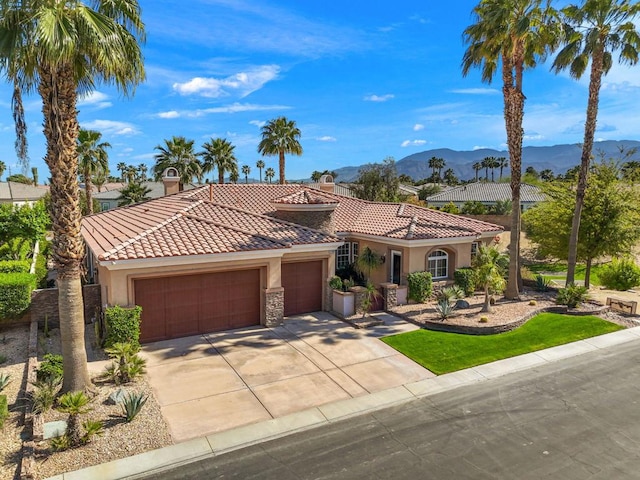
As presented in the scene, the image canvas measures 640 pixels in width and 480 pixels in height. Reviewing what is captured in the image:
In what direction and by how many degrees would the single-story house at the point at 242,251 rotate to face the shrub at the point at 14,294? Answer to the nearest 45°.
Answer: approximately 135° to its right

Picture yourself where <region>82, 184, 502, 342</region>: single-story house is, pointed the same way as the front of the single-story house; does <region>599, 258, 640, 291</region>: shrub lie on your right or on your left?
on your left

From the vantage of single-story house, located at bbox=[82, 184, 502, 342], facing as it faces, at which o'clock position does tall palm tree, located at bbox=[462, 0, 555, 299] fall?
The tall palm tree is roughly at 10 o'clock from the single-story house.

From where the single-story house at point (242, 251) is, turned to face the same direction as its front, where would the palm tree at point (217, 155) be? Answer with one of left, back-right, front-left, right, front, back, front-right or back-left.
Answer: back-left

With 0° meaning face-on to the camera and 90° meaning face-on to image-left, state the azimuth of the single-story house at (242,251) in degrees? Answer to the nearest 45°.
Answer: approximately 315°

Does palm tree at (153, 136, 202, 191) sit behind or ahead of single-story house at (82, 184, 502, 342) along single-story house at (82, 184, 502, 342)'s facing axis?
behind

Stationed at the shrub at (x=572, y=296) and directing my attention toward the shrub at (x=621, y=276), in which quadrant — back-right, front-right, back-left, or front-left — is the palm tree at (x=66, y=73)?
back-left

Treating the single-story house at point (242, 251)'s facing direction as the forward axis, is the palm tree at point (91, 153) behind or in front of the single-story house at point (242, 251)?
behind

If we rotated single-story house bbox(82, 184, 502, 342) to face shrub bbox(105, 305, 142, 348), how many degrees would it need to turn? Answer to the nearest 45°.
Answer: approximately 90° to its right
